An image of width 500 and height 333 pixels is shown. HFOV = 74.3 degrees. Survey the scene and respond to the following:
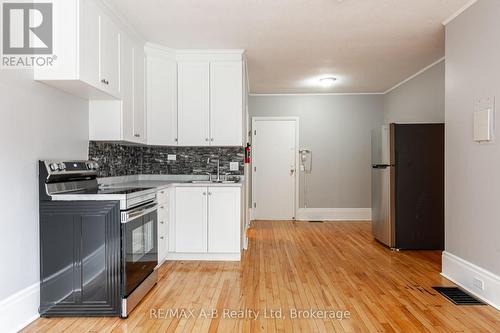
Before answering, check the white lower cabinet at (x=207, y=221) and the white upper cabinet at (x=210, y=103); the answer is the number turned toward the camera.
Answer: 2

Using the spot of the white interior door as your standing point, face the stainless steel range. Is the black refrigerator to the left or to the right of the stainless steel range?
left

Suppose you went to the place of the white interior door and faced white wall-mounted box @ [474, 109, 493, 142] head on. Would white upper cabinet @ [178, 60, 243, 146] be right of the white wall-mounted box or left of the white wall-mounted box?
right

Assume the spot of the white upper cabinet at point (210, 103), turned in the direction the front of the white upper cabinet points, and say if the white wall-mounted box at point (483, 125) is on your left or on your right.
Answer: on your left

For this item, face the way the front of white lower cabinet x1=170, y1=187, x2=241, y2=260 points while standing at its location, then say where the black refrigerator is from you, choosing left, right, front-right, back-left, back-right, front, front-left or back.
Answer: left

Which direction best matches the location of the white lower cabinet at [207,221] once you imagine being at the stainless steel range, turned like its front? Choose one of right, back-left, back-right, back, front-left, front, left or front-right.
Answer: left

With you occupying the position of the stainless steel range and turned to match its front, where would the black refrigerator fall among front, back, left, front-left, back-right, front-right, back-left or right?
front-left

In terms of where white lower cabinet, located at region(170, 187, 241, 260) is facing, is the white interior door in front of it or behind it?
behind

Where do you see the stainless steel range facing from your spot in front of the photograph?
facing the viewer and to the right of the viewer

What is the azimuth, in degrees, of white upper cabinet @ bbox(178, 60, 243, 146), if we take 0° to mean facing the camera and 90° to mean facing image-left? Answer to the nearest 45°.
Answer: approximately 0°
